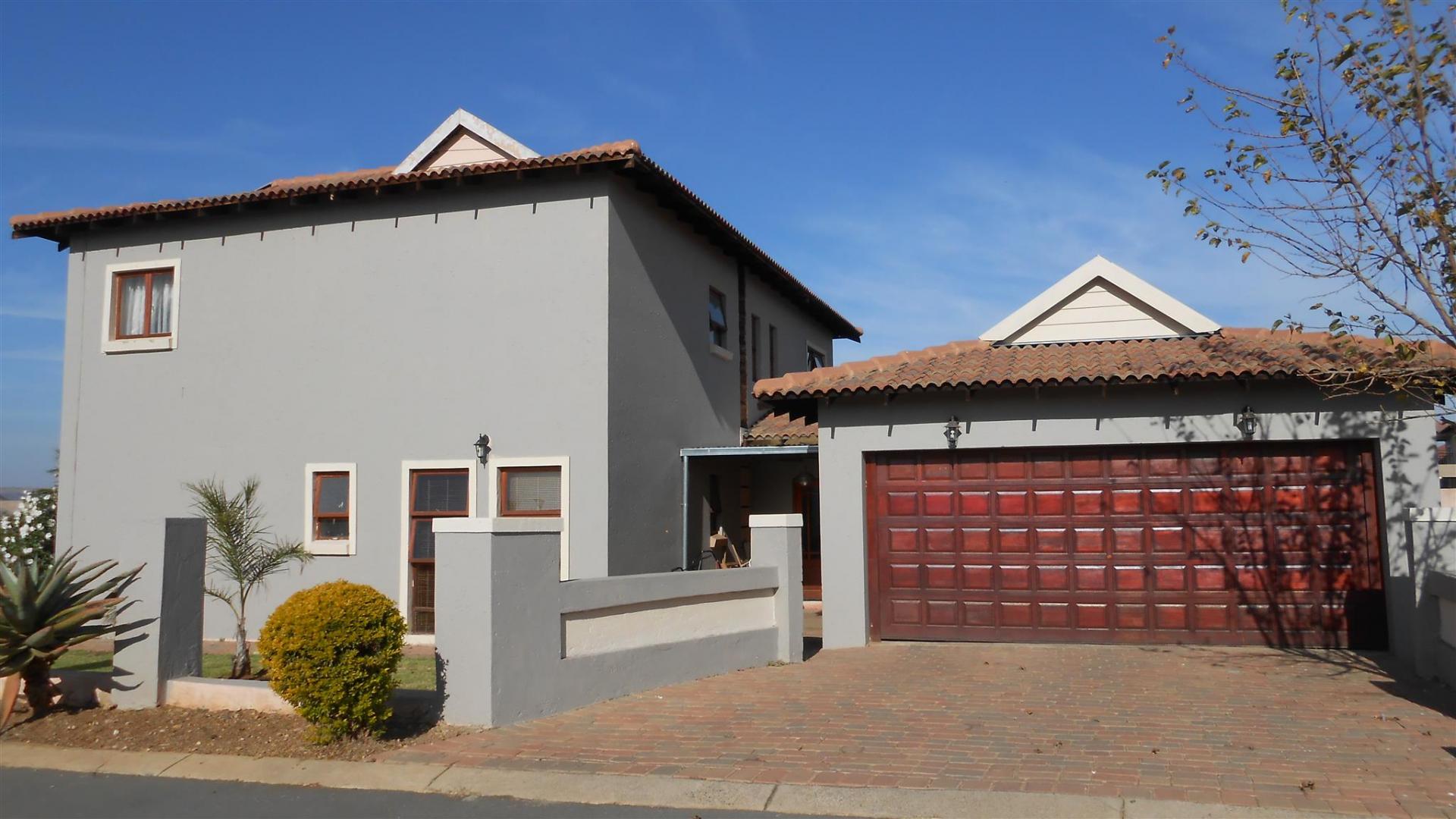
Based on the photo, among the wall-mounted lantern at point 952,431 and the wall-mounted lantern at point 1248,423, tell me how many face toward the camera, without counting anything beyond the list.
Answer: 2

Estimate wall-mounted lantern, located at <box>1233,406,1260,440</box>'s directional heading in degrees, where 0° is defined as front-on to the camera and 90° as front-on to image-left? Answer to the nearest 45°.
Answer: approximately 0°

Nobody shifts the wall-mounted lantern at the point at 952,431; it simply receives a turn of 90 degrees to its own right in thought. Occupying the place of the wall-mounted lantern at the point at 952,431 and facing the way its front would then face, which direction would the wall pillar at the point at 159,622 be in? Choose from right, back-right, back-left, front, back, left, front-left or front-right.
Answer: front-left

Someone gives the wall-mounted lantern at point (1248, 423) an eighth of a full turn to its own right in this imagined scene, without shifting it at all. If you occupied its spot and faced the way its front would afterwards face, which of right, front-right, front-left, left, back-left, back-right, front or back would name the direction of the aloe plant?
front

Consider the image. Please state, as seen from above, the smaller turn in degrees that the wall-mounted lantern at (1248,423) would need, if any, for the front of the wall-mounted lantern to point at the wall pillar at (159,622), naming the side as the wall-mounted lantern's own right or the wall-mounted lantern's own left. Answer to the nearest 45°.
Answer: approximately 45° to the wall-mounted lantern's own right

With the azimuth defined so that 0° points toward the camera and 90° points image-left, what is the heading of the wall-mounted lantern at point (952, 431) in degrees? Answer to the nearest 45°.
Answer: approximately 0°

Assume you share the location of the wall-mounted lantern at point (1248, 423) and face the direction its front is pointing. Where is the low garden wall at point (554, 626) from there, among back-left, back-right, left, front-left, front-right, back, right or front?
front-right

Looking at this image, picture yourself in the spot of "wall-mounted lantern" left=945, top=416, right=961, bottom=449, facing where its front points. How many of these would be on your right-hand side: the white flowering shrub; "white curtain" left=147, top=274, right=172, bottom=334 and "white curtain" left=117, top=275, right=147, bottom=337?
3

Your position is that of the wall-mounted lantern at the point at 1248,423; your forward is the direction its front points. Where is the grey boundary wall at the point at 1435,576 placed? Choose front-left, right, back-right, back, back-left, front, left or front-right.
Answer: front-left

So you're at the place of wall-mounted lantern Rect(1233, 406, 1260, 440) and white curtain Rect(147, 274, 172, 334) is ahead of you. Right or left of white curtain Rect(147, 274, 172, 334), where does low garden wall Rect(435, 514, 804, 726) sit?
left

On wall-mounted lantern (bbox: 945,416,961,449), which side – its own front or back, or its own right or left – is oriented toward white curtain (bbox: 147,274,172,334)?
right

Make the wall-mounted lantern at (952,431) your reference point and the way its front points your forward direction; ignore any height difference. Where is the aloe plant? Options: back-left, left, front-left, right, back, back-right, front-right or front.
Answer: front-right

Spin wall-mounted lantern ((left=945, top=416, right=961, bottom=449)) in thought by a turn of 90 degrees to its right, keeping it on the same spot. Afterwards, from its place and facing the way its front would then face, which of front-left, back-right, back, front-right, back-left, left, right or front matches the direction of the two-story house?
front

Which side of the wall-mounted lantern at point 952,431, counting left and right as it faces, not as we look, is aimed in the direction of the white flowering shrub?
right
